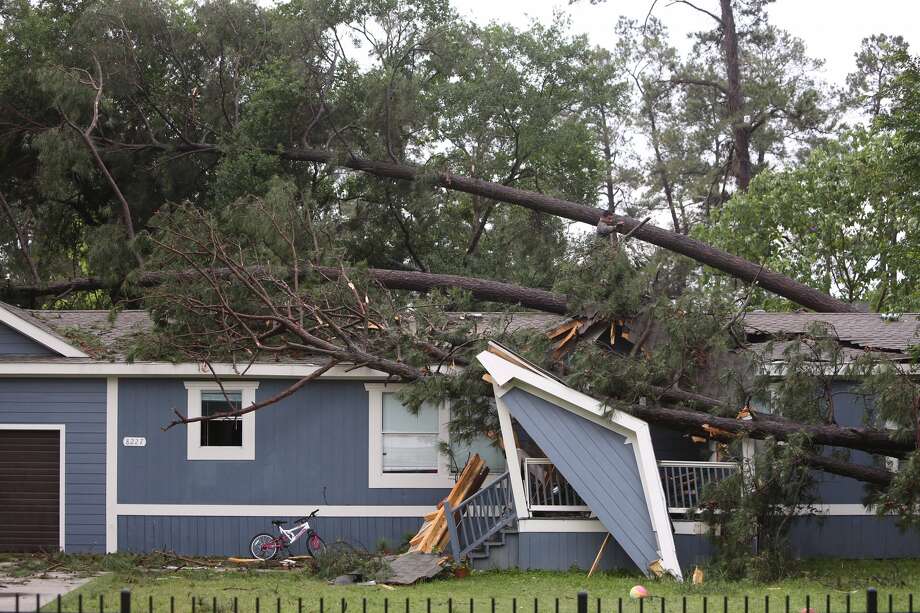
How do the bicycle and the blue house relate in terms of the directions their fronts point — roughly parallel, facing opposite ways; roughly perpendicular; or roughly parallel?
roughly perpendicular

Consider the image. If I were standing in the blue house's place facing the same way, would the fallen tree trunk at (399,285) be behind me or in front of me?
behind

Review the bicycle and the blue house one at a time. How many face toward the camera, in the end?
1

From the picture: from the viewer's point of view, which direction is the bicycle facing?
to the viewer's right

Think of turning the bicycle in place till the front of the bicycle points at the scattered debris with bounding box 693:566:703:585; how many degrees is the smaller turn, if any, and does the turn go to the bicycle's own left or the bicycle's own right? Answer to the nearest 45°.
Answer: approximately 45° to the bicycle's own right

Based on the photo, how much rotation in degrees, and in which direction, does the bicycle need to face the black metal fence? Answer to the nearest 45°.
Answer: approximately 90° to its right

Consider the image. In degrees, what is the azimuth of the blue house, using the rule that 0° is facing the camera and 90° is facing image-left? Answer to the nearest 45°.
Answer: approximately 0°
